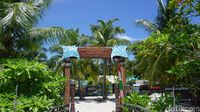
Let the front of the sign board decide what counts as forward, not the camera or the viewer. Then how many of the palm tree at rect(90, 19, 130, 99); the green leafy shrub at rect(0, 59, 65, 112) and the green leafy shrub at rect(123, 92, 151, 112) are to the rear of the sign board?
1

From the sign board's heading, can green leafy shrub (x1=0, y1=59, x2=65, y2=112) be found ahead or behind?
ahead

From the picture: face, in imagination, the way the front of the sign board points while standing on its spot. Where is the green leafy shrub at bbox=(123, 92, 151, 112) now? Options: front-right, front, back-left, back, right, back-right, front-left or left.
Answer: front-left

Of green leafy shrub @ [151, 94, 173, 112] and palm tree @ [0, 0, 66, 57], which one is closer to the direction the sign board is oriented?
the green leafy shrub

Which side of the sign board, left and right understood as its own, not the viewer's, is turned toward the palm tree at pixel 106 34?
back

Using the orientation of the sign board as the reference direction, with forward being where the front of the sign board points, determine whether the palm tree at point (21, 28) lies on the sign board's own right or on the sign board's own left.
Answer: on the sign board's own right

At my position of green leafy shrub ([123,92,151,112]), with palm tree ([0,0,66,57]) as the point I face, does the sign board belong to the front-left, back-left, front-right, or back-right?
front-right

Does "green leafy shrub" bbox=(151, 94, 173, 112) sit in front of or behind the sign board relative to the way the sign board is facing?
in front

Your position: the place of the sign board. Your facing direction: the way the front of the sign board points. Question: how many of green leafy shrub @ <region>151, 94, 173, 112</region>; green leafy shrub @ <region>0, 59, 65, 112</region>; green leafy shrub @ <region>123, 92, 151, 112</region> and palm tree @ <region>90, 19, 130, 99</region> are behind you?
1

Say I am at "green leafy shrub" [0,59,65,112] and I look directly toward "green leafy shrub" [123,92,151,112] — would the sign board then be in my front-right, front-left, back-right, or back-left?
front-left

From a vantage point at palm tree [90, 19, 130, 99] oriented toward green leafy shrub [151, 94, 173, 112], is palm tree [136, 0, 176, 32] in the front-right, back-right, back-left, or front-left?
front-left

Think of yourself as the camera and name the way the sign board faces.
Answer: facing the viewer

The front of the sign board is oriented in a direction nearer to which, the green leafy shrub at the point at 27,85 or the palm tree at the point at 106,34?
the green leafy shrub

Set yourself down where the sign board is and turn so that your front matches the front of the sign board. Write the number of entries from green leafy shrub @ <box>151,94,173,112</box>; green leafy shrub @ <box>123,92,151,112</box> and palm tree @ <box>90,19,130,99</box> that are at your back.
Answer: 1
